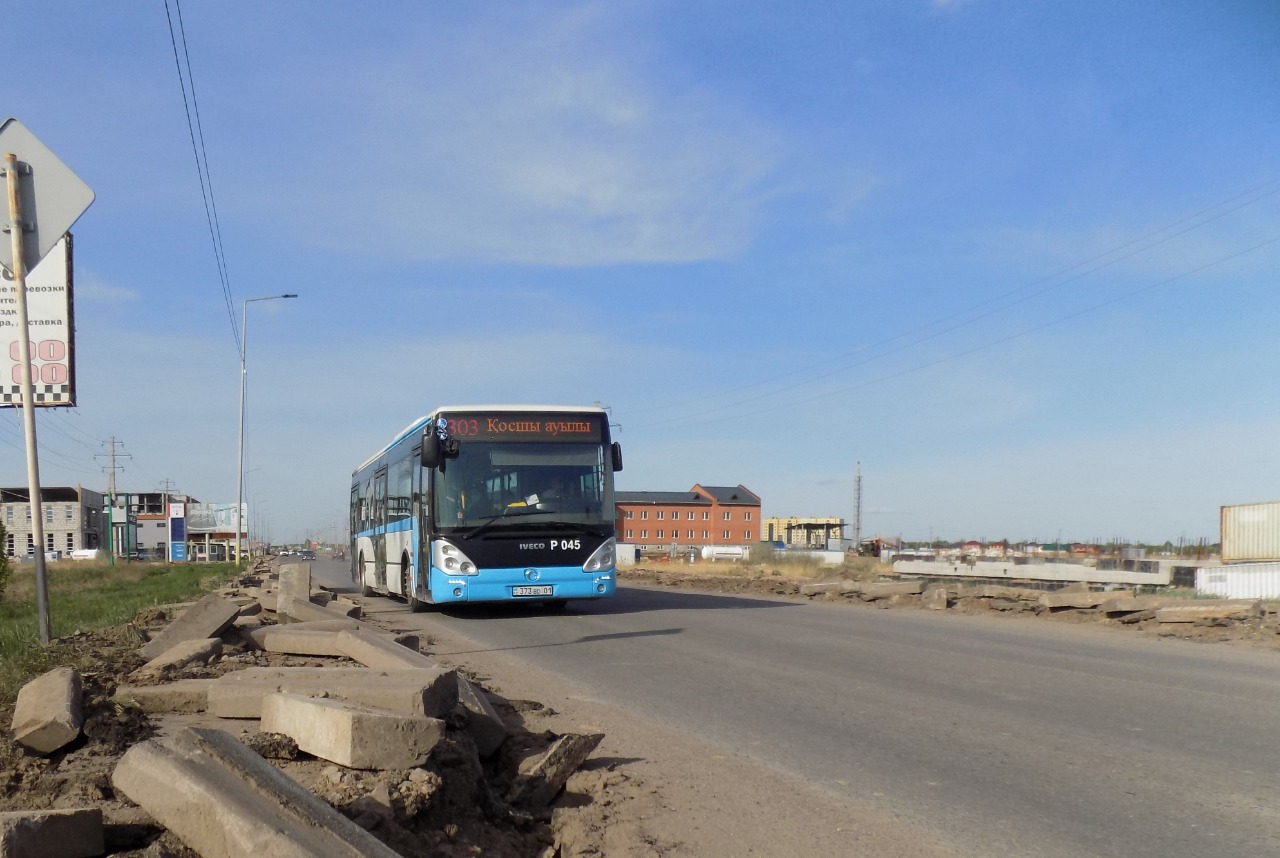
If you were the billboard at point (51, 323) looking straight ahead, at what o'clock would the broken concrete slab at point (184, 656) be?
The broken concrete slab is roughly at 12 o'clock from the billboard.

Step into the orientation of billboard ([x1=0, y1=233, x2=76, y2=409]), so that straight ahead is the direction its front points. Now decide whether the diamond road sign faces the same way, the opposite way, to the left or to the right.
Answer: the opposite way

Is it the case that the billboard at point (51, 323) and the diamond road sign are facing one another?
yes

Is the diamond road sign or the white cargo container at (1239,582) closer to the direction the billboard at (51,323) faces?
the diamond road sign

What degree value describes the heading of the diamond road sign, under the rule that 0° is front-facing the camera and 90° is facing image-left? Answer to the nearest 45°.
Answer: approximately 180°

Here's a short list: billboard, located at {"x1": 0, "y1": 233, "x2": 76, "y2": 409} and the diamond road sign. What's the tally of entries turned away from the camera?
1

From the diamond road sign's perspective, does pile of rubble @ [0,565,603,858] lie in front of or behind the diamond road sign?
behind

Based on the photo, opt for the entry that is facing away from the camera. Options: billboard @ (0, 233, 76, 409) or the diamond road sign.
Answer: the diamond road sign
